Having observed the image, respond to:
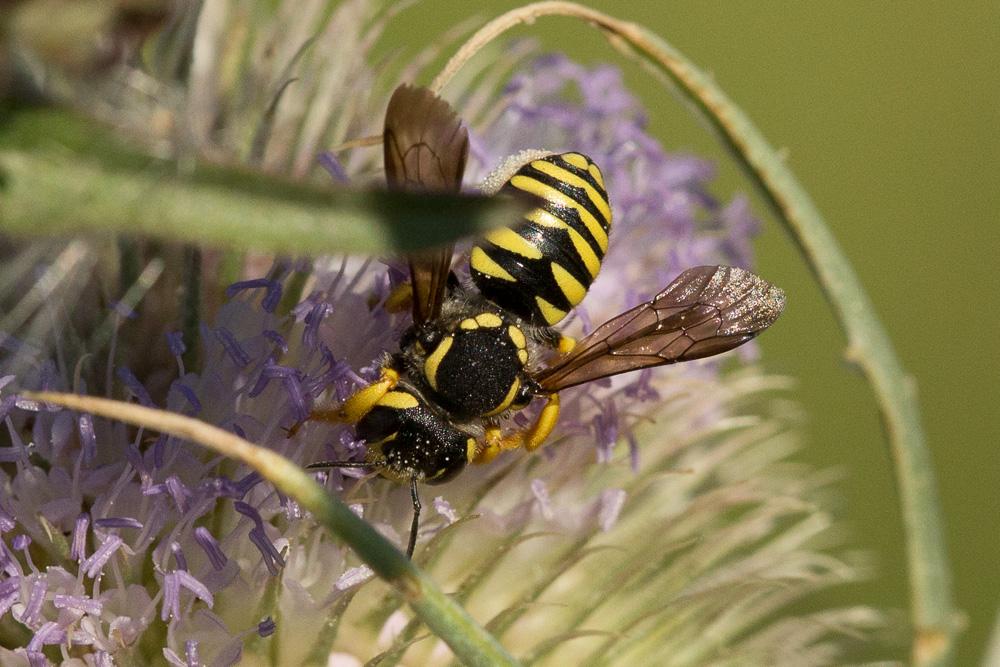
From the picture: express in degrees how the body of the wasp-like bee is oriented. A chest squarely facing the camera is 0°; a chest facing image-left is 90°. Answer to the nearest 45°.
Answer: approximately 45°

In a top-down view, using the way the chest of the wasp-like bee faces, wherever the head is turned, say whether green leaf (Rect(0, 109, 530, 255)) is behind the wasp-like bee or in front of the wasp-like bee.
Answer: in front
